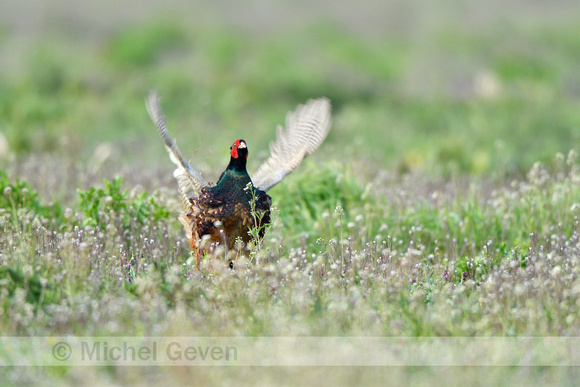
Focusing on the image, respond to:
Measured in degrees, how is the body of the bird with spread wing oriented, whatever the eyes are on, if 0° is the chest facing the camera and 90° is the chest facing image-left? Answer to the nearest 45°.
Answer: approximately 315°
